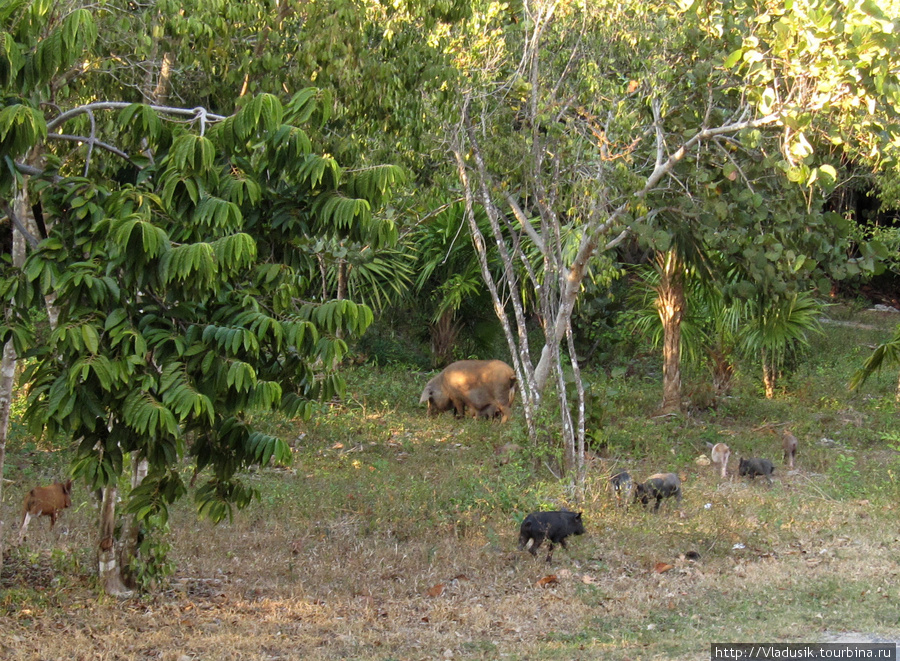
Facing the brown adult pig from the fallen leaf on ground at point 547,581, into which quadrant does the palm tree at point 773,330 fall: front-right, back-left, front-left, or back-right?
front-right

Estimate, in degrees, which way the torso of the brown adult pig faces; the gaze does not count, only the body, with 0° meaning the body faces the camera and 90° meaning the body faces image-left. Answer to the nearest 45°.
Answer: approximately 90°

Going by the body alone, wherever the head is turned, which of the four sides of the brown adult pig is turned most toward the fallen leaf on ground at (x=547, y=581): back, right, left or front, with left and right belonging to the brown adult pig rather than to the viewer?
left

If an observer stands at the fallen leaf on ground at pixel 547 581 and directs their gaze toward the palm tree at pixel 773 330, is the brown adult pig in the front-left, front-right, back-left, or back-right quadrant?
front-left

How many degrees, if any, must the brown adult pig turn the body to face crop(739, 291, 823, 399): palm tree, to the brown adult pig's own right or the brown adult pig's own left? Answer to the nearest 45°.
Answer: approximately 180°
